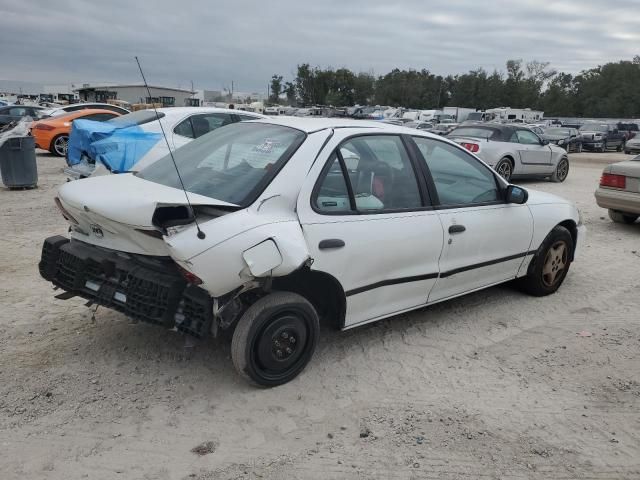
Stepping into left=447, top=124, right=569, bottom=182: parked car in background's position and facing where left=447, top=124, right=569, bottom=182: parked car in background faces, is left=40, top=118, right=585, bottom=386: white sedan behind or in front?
behind

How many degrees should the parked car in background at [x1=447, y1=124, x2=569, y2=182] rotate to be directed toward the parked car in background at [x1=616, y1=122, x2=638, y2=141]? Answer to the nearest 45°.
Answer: approximately 45° to its left

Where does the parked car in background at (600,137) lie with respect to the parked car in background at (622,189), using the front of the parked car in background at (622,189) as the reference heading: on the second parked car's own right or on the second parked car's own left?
on the second parked car's own left

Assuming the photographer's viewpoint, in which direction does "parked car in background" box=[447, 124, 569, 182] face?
facing away from the viewer and to the right of the viewer

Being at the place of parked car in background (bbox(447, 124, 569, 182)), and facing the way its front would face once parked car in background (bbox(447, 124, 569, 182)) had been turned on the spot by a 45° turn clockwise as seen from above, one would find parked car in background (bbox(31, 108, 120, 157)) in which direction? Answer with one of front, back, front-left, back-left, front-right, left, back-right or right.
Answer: back

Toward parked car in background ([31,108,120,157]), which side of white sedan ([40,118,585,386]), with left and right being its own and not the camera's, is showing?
left

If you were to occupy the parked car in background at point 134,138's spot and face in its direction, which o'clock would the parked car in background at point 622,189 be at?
the parked car in background at point 622,189 is roughly at 2 o'clock from the parked car in background at point 134,138.
